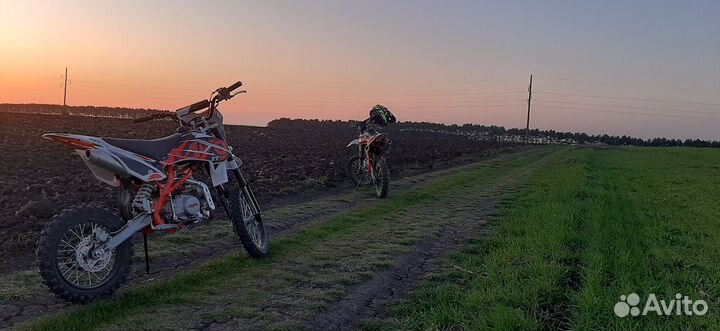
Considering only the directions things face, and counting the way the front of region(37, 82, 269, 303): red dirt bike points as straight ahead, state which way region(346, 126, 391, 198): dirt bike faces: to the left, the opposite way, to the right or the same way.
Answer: to the right

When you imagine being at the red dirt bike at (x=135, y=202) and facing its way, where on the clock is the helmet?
The helmet is roughly at 12 o'clock from the red dirt bike.

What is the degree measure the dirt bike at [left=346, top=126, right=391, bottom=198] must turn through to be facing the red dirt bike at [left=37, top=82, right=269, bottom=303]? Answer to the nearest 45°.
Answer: approximately 45° to its right

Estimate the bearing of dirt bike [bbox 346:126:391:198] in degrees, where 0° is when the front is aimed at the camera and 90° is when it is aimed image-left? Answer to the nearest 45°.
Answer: approximately 315°

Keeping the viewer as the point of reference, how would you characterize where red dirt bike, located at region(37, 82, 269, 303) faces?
facing away from the viewer and to the right of the viewer
